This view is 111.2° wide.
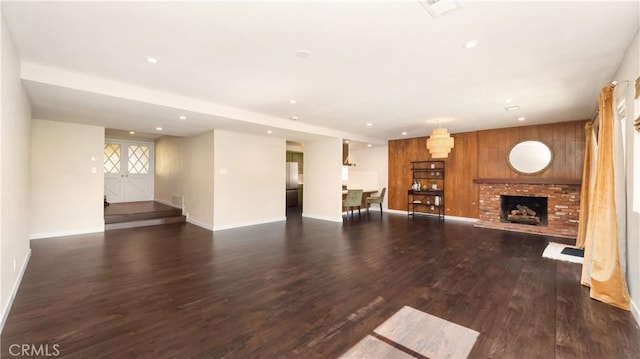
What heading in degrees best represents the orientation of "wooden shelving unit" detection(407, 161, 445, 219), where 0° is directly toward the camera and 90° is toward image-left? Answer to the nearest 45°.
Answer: approximately 45°

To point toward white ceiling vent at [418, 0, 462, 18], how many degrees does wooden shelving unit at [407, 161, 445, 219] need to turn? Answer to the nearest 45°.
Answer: approximately 45° to its left

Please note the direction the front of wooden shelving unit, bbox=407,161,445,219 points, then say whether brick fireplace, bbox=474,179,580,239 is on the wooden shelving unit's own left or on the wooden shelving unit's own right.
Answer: on the wooden shelving unit's own left

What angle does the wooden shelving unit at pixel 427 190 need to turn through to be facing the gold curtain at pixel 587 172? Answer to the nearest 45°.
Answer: approximately 90° to its left

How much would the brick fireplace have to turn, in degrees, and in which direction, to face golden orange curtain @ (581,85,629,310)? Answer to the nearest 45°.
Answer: approximately 45° to its left

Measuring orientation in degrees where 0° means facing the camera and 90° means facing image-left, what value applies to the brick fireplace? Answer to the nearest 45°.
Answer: approximately 45°
